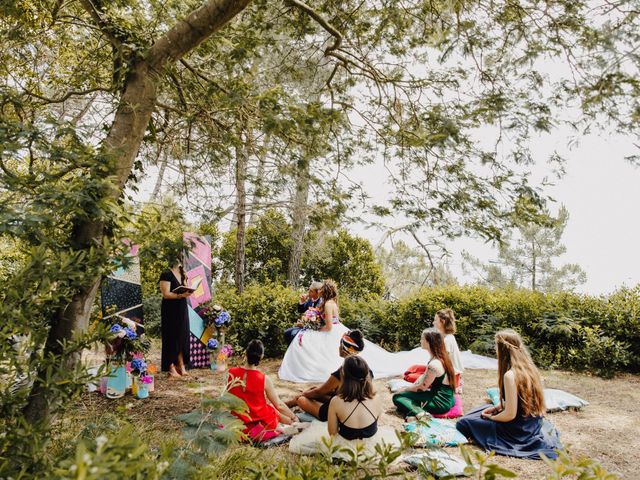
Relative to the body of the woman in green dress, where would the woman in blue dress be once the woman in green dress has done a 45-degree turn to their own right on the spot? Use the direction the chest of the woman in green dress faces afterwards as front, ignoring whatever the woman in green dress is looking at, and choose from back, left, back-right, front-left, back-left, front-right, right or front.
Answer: back

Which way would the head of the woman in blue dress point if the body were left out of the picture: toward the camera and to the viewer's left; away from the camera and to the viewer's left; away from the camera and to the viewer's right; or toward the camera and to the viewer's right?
away from the camera and to the viewer's left

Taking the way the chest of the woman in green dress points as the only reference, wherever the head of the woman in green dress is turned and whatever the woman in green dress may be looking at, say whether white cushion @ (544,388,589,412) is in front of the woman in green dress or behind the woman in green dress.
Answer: behind

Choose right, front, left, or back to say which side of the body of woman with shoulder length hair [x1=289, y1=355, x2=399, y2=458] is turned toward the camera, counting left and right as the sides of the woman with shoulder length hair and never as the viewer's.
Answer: back

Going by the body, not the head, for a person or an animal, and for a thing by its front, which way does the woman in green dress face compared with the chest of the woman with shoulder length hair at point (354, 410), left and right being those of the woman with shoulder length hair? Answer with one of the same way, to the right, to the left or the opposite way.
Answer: to the left

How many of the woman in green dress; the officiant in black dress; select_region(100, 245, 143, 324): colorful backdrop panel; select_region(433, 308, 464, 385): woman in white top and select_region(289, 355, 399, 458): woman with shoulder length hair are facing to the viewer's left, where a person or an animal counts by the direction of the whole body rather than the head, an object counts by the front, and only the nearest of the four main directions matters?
2

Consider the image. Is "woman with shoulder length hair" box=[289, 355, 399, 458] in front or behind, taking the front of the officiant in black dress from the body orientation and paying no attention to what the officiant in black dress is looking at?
in front

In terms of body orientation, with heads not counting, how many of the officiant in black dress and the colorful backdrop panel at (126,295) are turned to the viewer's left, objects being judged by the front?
0

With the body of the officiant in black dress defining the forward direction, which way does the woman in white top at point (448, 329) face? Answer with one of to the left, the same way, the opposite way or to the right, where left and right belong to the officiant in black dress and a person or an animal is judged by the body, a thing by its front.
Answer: the opposite way

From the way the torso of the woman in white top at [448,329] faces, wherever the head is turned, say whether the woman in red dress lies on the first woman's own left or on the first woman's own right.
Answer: on the first woman's own left

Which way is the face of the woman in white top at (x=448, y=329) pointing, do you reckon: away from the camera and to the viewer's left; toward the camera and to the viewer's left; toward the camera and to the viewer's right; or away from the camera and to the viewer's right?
away from the camera and to the viewer's left

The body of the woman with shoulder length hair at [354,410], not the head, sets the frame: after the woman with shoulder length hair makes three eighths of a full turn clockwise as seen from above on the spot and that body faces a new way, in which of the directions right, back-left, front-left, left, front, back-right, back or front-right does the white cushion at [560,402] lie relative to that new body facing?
left

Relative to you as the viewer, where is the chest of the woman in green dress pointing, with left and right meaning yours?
facing to the left of the viewer

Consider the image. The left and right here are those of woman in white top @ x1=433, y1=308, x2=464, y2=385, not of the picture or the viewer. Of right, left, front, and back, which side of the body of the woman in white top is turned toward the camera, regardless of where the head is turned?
left

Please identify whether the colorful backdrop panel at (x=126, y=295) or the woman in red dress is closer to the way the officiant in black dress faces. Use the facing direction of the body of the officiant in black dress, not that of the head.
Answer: the woman in red dress

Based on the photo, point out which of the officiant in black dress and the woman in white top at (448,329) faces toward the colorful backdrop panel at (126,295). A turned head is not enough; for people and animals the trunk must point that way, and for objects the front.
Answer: the woman in white top
